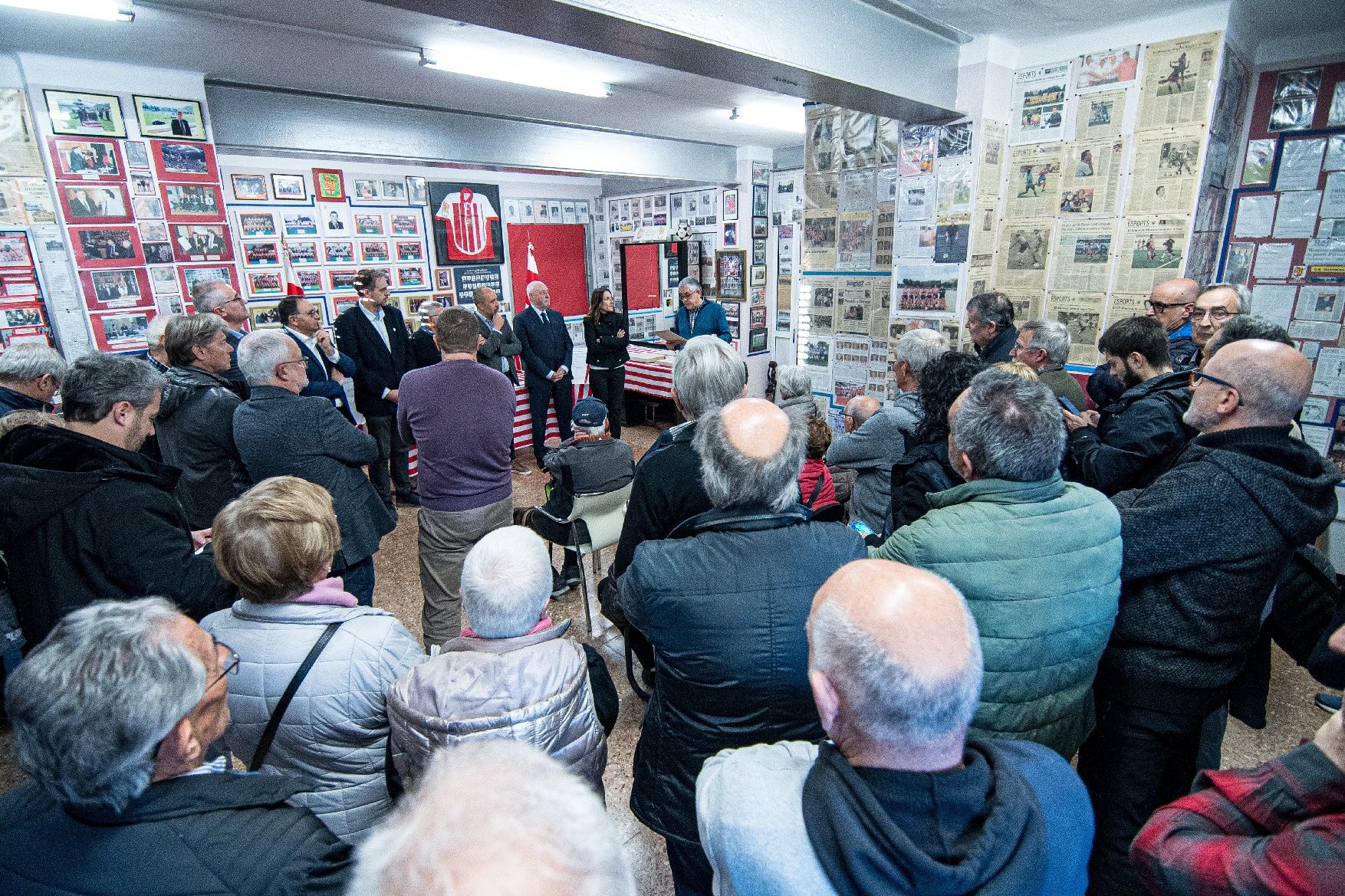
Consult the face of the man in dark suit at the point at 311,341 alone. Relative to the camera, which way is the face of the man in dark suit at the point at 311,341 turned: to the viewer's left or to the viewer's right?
to the viewer's right

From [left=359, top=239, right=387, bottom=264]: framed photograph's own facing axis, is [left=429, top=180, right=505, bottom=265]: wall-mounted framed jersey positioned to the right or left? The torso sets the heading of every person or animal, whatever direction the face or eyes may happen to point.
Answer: on its left

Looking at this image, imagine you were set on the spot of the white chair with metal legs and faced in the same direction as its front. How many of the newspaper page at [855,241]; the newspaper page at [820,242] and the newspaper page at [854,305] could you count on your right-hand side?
3

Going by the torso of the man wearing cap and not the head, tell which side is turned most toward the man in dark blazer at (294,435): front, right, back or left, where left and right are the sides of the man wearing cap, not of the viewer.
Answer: left

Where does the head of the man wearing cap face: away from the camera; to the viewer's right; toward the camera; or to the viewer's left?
away from the camera

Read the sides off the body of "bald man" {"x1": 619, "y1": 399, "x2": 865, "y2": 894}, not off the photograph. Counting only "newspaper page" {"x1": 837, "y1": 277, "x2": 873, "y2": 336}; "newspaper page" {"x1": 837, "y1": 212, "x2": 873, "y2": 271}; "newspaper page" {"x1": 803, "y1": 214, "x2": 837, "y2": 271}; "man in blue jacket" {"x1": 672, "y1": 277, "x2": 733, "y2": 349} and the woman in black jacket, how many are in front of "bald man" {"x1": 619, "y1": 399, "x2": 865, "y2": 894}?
5

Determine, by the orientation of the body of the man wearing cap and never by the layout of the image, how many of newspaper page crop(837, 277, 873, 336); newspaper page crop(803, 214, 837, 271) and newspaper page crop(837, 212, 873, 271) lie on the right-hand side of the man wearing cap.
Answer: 3

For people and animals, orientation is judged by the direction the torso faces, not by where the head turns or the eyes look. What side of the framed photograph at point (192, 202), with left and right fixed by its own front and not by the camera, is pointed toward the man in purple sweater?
front

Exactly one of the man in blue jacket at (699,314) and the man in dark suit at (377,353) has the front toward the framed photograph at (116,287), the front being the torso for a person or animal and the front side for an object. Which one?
the man in blue jacket

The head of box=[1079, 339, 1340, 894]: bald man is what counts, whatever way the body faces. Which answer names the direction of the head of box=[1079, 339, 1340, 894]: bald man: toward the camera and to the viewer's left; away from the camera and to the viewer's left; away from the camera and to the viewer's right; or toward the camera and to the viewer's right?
away from the camera and to the viewer's left

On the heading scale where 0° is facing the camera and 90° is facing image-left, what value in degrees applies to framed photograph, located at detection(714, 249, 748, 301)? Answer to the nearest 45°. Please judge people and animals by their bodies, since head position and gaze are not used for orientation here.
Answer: approximately 0°

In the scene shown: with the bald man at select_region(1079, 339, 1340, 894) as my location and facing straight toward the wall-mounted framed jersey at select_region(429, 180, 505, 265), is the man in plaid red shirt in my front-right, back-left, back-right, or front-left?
back-left

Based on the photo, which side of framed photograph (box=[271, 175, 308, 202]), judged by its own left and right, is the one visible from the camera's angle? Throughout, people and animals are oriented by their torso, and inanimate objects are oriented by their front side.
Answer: front

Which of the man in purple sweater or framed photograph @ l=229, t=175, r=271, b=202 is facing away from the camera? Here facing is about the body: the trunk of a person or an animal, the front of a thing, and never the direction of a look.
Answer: the man in purple sweater

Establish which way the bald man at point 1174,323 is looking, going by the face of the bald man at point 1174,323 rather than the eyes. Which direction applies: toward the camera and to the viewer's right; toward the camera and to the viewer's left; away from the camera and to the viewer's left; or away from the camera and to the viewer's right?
toward the camera and to the viewer's left

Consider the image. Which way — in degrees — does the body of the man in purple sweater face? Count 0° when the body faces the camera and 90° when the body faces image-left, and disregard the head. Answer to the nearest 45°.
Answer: approximately 180°
